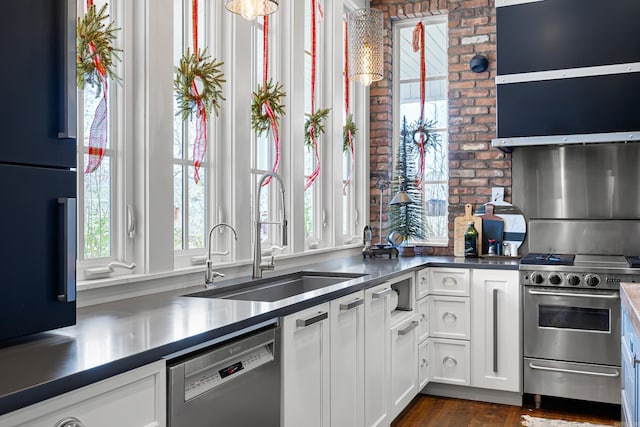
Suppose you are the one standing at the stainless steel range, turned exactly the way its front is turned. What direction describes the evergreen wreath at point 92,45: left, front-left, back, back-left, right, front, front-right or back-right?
front-right

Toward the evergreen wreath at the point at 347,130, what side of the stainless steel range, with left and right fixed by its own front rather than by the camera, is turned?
right

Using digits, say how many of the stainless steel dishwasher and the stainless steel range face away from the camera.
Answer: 0

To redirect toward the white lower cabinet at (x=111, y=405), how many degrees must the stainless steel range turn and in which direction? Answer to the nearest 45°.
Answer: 0° — it already faces it

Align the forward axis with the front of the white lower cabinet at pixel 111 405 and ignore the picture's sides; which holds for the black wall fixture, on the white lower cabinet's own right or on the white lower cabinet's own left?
on the white lower cabinet's own left

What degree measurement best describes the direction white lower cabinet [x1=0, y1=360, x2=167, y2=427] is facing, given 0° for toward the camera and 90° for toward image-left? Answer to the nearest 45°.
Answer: approximately 315°

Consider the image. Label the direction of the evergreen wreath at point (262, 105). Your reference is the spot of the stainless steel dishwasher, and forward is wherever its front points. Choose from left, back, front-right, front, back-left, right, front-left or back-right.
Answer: back-left

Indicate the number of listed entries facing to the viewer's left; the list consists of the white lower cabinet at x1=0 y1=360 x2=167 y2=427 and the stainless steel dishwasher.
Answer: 0

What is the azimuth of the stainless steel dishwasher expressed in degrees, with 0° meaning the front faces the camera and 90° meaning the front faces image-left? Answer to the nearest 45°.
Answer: approximately 315°
